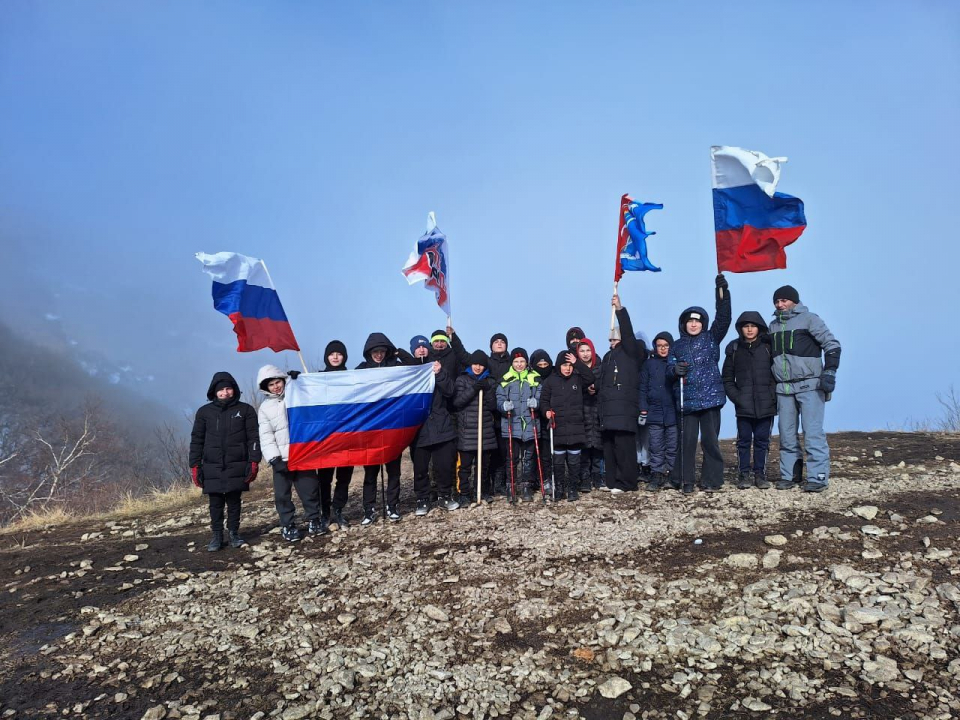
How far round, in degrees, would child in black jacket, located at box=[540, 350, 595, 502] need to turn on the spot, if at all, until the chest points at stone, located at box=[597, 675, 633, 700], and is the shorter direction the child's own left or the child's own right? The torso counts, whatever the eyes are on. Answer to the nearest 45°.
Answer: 0° — they already face it

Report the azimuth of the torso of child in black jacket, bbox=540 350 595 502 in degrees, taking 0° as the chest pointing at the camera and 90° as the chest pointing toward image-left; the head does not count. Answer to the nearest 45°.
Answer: approximately 0°
